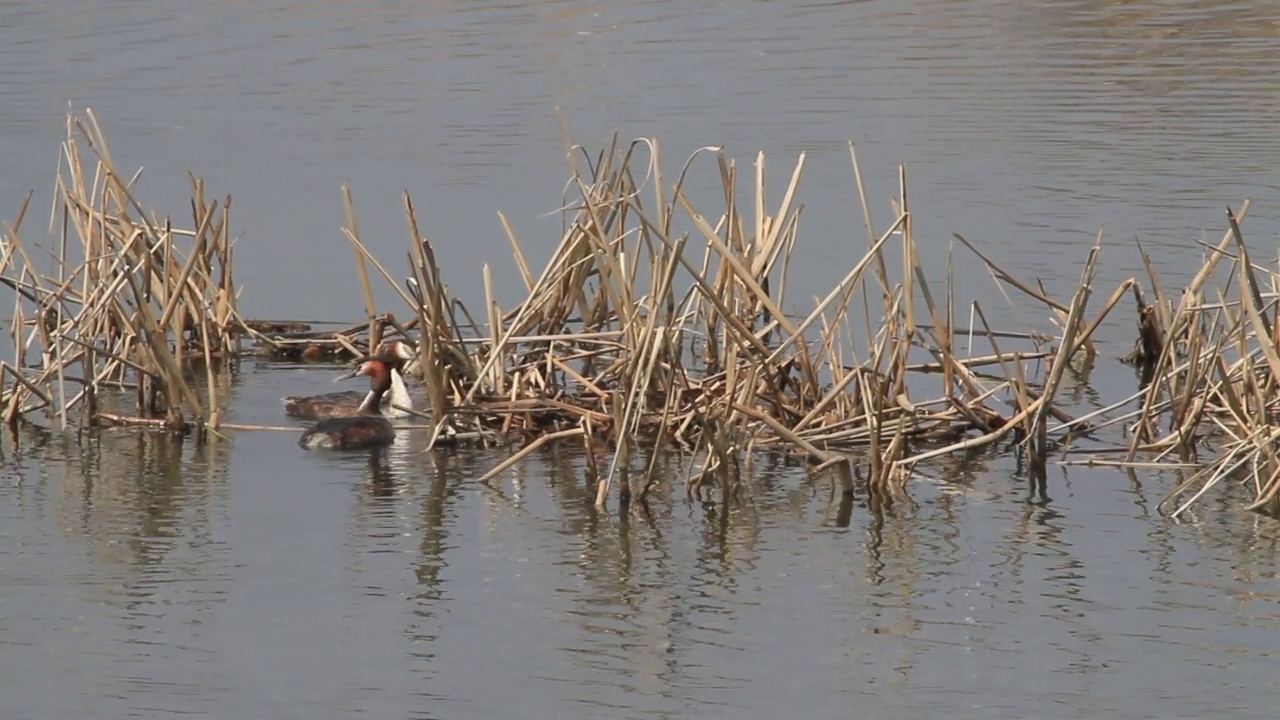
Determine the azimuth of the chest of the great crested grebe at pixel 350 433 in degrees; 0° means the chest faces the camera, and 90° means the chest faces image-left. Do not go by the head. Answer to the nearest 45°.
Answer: approximately 270°

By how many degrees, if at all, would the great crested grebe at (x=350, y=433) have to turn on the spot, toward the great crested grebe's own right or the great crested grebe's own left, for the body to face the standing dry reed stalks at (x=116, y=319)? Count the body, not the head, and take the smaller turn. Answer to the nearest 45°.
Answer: approximately 135° to the great crested grebe's own left
